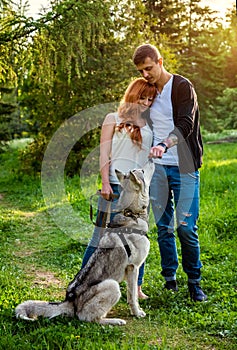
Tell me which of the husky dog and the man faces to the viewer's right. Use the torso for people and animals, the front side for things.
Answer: the husky dog

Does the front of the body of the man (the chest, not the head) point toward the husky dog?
yes

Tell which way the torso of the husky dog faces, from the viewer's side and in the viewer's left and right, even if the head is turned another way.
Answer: facing to the right of the viewer

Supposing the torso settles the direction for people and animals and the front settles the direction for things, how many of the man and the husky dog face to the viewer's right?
1

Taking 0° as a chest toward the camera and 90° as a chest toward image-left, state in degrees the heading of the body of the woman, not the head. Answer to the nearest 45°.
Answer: approximately 315°
